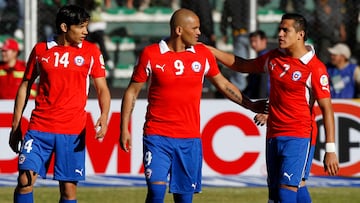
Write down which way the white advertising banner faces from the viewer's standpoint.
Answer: facing the viewer

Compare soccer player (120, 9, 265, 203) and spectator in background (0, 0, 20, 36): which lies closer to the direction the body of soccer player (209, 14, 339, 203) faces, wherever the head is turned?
the soccer player

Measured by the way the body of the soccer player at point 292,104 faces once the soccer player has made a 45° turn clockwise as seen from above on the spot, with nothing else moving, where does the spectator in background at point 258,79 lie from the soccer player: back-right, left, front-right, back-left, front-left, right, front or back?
right

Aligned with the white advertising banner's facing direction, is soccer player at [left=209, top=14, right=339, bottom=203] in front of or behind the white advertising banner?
in front

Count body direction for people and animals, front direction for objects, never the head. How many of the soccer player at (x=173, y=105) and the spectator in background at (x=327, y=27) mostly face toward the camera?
2

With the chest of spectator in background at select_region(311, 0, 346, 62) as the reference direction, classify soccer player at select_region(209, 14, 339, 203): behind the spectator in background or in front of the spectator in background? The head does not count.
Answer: in front

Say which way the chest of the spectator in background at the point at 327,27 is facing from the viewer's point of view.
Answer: toward the camera

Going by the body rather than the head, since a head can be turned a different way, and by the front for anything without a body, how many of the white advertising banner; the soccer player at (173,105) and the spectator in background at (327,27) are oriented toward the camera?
3

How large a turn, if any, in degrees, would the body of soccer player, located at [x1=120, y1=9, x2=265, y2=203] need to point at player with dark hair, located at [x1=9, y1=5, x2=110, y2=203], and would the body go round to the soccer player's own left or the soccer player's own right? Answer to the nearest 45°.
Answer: approximately 90° to the soccer player's own right

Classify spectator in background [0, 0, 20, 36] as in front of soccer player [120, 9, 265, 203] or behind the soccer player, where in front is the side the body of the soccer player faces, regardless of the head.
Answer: behind

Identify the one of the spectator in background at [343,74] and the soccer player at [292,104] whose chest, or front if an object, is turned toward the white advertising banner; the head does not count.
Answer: the spectator in background

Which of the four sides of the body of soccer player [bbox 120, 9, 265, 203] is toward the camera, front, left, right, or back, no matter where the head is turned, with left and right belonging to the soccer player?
front

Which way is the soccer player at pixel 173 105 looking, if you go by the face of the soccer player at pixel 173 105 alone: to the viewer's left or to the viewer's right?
to the viewer's right
